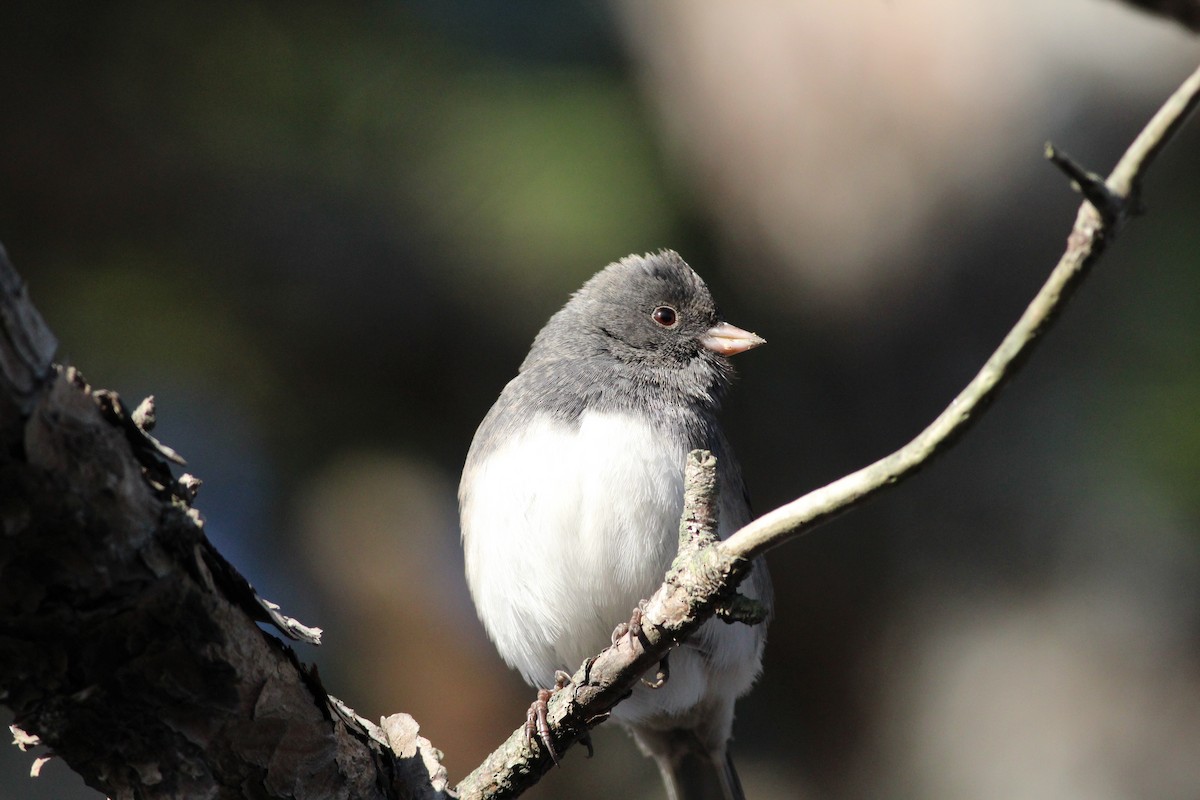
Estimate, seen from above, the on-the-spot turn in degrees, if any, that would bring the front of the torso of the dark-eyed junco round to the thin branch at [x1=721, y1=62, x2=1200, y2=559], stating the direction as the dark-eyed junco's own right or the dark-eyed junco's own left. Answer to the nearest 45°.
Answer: approximately 45° to the dark-eyed junco's own left

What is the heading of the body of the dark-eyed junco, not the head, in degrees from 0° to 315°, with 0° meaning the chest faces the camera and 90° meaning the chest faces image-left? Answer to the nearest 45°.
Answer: approximately 45°
